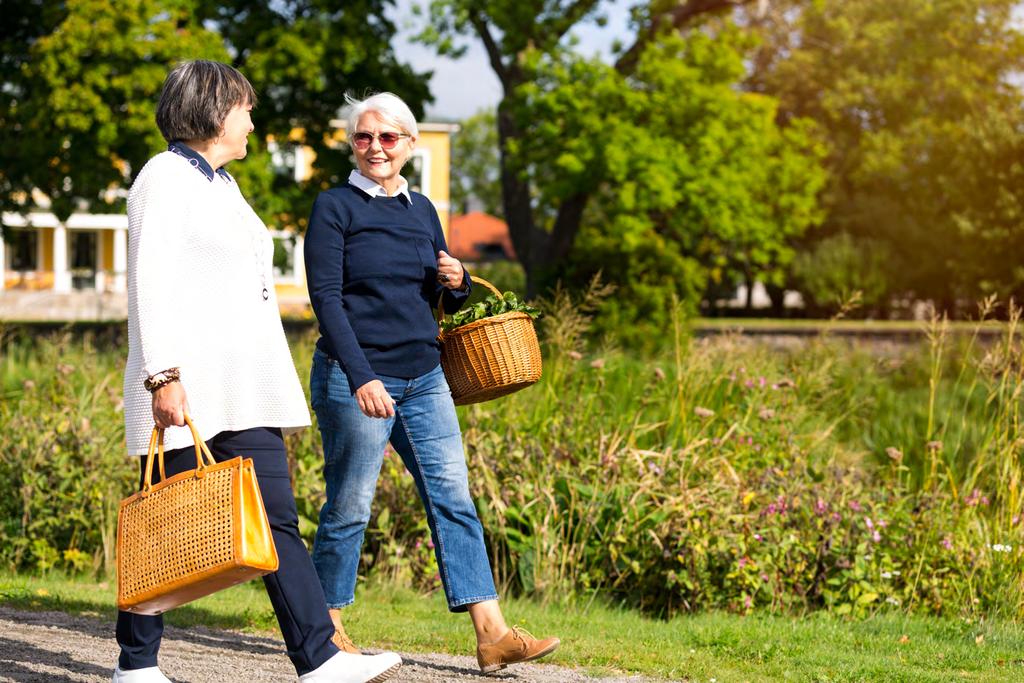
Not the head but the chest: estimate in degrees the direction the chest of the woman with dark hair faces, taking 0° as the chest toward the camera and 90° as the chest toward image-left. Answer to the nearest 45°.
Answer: approximately 270°

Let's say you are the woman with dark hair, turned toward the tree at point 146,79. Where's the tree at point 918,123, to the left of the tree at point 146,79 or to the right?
right

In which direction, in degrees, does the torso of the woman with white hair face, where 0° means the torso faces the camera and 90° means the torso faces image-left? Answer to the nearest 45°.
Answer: approximately 315°

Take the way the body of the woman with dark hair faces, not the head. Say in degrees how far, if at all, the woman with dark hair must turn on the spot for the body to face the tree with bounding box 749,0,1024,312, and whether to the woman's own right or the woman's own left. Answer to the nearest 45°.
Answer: approximately 45° to the woman's own left

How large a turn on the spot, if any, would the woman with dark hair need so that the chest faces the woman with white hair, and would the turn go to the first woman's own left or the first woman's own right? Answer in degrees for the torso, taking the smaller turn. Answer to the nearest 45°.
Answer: approximately 45° to the first woman's own left

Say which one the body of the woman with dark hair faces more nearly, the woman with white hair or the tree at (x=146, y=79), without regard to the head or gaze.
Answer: the woman with white hair

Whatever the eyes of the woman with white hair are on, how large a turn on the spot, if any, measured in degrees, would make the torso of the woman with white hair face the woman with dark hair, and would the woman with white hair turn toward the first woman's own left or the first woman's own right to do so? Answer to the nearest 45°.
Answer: approximately 90° to the first woman's own right

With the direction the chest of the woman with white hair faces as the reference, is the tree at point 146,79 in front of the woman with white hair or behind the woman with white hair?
behind

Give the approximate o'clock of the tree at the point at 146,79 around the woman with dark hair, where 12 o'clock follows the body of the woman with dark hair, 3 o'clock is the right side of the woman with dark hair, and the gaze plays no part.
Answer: The tree is roughly at 9 o'clock from the woman with dark hair.
